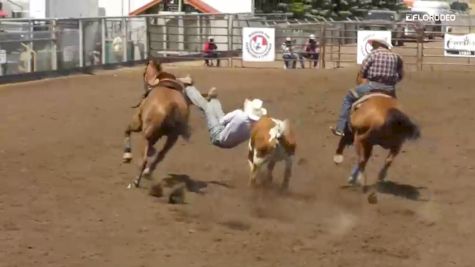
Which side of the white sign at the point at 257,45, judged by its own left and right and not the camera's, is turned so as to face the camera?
front

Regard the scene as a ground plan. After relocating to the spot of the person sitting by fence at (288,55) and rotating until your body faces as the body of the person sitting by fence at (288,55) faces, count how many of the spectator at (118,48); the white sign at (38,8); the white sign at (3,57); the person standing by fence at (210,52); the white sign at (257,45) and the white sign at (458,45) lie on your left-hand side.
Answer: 1

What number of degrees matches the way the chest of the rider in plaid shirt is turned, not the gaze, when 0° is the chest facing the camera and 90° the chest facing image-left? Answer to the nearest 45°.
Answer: approximately 135°

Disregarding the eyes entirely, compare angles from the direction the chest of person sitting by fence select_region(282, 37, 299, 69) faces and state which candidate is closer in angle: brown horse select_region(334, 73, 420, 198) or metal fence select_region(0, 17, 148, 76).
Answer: the brown horse

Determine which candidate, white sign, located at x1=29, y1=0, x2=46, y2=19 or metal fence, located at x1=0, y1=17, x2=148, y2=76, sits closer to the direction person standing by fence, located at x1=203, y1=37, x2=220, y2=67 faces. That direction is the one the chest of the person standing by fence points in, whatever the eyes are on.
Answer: the metal fence

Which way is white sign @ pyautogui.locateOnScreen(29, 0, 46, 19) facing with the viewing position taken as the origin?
facing the viewer

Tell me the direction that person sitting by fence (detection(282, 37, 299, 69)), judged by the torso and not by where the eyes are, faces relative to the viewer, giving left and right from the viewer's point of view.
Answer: facing the viewer

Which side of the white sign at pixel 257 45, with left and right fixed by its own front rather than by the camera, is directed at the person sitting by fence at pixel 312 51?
left

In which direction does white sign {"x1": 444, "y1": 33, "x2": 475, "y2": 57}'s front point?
toward the camera

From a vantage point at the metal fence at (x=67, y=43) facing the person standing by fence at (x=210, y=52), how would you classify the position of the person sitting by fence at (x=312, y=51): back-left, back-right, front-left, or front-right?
front-right
